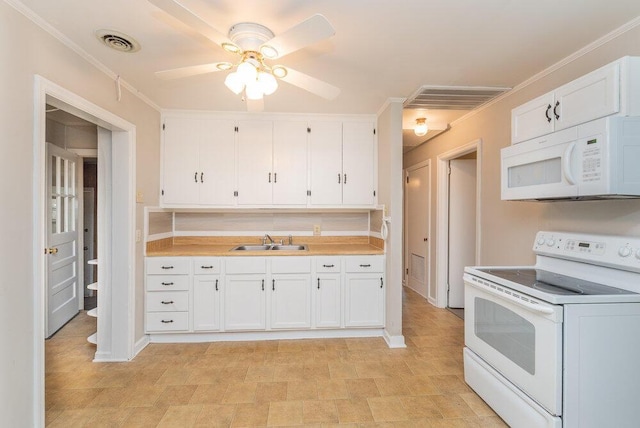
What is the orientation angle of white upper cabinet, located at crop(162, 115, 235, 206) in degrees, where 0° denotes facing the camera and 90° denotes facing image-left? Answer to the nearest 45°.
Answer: approximately 0°

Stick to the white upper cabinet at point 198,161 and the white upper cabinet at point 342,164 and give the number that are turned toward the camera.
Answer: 2

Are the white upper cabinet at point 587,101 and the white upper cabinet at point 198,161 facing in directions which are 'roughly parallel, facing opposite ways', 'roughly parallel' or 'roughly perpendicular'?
roughly perpendicular

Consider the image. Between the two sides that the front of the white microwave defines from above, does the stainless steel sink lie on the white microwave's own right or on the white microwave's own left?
on the white microwave's own right

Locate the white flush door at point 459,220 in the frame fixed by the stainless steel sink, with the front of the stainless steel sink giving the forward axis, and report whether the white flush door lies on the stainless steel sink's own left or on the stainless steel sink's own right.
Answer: on the stainless steel sink's own left

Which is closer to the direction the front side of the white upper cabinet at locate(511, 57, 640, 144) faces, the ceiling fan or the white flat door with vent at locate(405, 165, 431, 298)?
the ceiling fan

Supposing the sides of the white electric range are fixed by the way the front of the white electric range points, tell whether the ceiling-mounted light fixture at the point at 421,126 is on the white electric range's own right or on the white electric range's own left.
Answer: on the white electric range's own right

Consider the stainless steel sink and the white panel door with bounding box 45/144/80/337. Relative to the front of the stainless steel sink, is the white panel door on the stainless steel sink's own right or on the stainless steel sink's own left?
on the stainless steel sink's own right

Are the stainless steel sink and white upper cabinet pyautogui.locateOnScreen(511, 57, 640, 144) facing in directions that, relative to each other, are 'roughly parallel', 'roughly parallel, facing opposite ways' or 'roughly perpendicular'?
roughly perpendicular

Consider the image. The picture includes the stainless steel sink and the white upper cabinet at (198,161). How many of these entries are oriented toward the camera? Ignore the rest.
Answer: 2

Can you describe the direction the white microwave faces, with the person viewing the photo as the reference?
facing the viewer and to the left of the viewer

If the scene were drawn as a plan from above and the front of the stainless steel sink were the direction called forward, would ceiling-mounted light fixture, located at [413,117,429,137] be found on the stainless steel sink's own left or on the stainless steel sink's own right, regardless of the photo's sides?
on the stainless steel sink's own left

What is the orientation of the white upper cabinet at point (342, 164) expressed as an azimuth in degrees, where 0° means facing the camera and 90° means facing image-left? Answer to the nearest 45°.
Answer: approximately 0°
